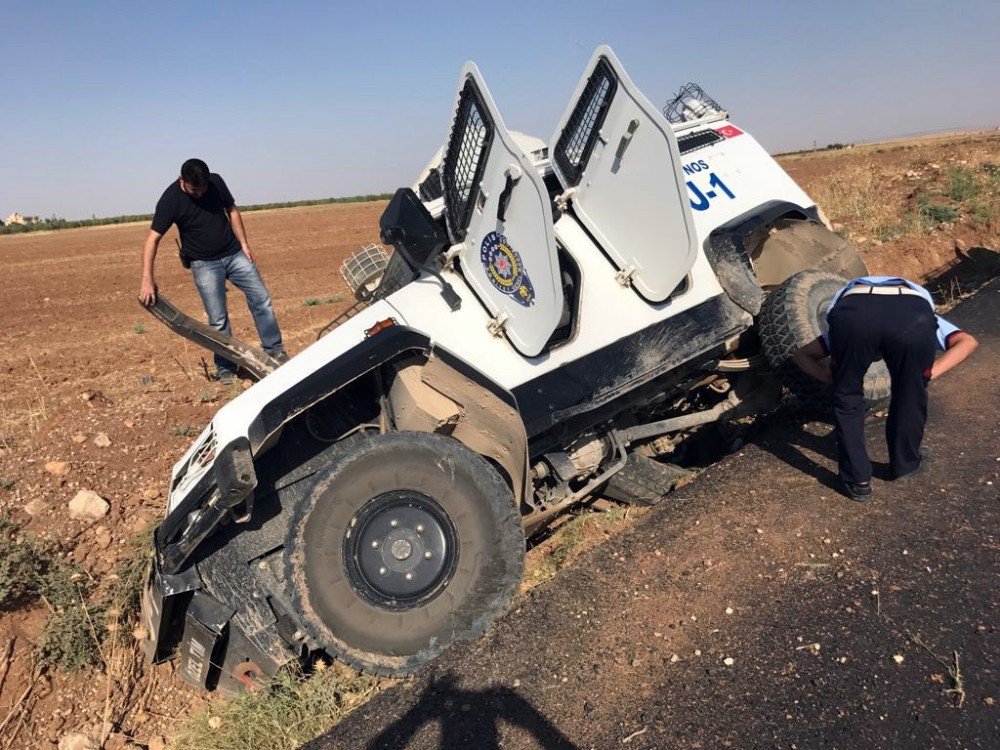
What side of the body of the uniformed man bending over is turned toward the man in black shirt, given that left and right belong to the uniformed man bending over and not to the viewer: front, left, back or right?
left

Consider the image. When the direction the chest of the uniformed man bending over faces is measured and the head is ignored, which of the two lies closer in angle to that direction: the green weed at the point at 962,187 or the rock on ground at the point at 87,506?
the green weed

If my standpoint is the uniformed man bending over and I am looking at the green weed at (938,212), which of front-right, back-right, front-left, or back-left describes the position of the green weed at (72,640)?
back-left

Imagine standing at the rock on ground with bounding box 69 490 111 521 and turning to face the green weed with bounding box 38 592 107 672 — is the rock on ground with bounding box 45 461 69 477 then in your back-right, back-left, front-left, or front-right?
back-right

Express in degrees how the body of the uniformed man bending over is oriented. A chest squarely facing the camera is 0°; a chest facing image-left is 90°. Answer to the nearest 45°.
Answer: approximately 180°

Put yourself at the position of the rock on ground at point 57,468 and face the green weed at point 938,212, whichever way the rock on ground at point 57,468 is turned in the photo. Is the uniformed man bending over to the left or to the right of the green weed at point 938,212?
right

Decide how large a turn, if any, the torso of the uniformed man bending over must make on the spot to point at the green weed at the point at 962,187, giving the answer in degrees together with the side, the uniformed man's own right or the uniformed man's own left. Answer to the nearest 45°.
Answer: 0° — they already face it
